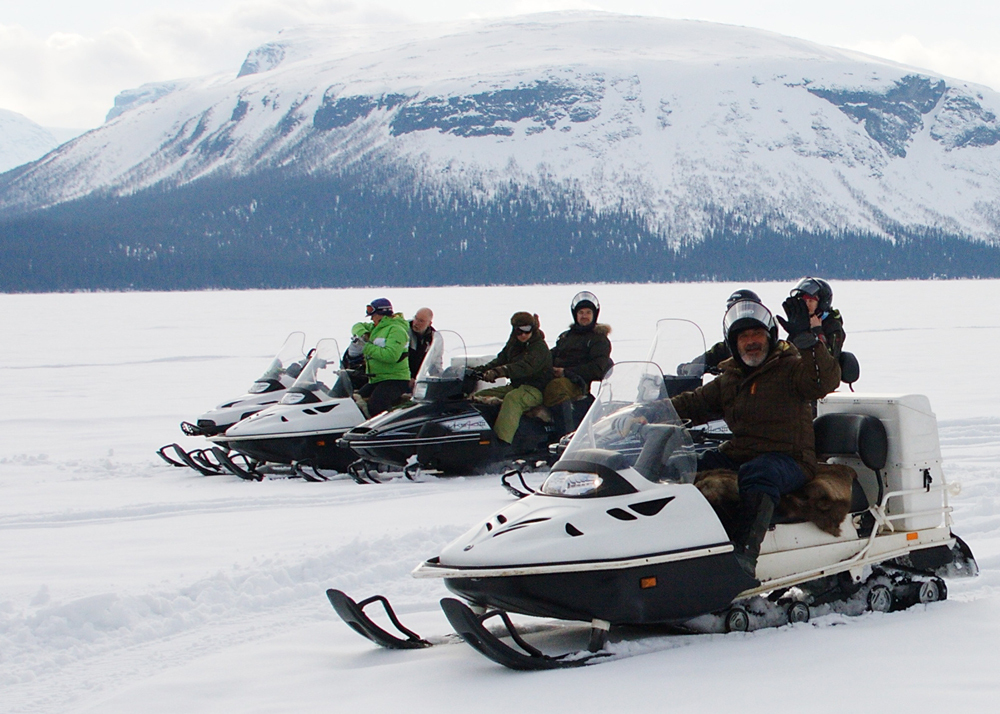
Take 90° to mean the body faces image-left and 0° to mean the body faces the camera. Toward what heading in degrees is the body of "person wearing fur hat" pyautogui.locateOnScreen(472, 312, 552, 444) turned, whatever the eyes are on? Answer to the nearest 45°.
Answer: approximately 45°

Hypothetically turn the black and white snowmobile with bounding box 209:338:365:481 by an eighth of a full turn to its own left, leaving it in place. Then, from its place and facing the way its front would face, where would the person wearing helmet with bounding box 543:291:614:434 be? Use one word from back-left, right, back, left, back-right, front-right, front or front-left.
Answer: left

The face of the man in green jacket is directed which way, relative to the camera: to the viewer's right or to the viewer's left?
to the viewer's left

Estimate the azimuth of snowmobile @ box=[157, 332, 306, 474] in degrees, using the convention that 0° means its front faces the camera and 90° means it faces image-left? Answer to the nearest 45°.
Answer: approximately 45°

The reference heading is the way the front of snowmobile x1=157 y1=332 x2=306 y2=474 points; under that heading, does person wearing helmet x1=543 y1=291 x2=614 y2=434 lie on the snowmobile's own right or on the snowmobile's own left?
on the snowmobile's own left

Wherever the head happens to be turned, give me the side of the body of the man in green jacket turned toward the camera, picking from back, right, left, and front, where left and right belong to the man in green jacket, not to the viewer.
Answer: left

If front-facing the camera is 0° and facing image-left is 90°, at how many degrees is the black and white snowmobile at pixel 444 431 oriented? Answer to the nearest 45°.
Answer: approximately 45°

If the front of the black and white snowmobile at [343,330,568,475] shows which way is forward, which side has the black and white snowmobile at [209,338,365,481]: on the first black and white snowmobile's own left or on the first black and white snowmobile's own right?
on the first black and white snowmobile's own right

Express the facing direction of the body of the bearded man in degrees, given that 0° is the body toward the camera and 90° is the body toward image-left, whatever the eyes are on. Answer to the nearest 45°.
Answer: approximately 45°
